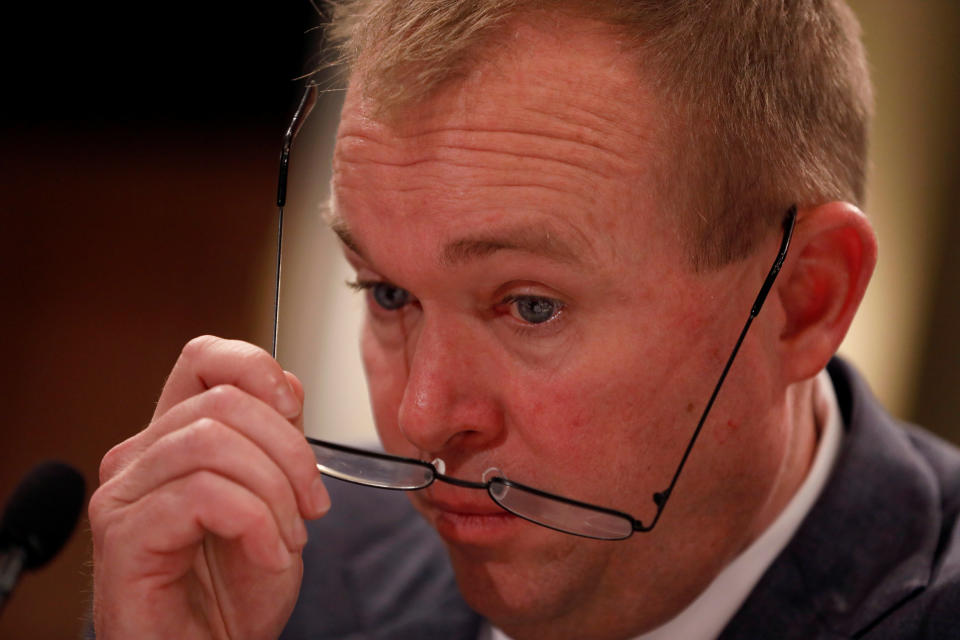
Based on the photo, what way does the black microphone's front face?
to the viewer's right
